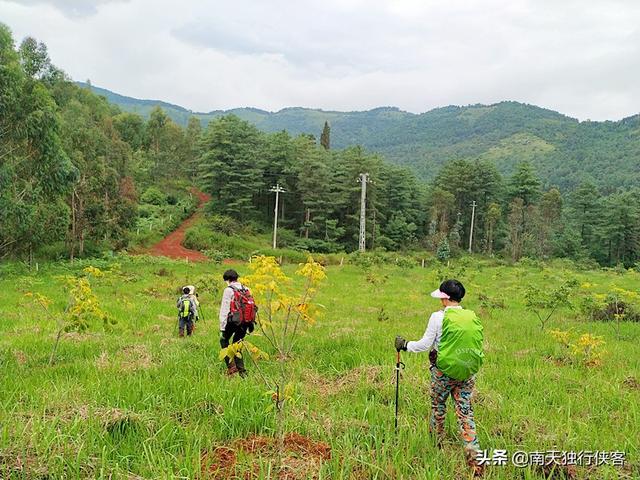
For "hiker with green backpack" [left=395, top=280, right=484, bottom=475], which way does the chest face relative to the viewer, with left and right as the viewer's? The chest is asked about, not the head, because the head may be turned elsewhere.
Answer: facing away from the viewer and to the left of the viewer

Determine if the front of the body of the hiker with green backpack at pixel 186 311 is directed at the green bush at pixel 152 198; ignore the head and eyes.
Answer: yes

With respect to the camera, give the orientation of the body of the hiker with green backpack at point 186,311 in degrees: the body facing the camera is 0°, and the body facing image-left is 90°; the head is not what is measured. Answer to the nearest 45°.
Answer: approximately 180°

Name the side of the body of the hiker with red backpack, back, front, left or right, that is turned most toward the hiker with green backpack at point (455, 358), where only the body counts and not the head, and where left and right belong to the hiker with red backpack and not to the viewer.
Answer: back

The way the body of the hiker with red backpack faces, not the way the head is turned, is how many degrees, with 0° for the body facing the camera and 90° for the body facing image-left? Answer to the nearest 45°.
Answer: approximately 135°

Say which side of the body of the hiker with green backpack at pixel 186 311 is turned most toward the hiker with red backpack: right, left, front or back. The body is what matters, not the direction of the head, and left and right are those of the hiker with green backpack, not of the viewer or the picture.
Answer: back

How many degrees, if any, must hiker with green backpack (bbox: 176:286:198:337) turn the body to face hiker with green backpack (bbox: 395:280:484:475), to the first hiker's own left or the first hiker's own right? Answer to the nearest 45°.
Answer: approximately 180°
